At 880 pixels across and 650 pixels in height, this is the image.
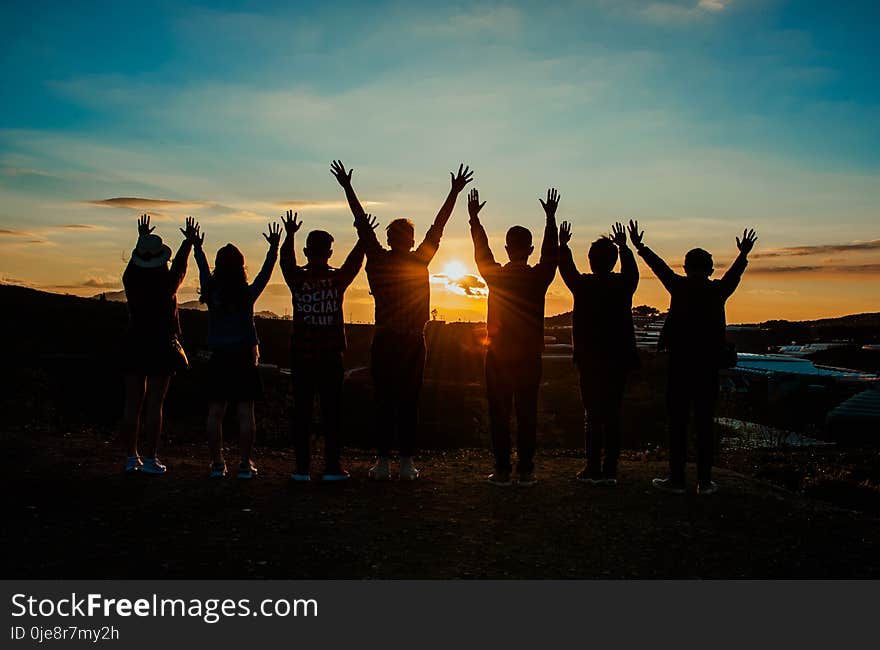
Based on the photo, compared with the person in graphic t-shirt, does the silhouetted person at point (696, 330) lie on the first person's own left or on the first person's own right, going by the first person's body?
on the first person's own right

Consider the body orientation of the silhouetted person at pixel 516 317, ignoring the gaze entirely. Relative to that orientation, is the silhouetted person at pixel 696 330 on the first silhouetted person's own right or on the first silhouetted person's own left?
on the first silhouetted person's own right

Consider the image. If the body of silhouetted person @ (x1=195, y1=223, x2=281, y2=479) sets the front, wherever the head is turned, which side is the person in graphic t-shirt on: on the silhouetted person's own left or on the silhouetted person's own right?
on the silhouetted person's own right

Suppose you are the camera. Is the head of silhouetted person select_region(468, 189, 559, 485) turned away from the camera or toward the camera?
away from the camera

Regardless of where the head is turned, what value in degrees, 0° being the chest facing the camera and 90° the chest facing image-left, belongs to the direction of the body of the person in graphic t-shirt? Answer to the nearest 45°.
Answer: approximately 180°

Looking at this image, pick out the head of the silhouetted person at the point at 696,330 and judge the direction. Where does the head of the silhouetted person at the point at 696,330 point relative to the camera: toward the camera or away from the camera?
away from the camera

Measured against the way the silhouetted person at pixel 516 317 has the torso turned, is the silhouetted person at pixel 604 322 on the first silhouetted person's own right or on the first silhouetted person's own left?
on the first silhouetted person's own right

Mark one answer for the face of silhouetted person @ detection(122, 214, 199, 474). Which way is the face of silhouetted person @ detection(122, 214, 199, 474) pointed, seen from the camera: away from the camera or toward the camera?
away from the camera

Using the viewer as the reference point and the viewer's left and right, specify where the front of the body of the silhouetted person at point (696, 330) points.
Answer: facing away from the viewer

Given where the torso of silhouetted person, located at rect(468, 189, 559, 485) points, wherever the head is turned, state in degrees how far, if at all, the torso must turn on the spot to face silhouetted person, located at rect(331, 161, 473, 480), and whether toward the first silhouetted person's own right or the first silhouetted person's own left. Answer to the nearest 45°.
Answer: approximately 90° to the first silhouetted person's own left

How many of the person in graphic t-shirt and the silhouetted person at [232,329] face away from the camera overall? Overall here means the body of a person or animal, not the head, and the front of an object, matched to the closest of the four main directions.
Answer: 2
